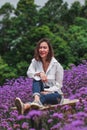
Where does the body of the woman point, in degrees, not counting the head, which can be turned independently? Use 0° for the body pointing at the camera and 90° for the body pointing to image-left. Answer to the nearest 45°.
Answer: approximately 45°
